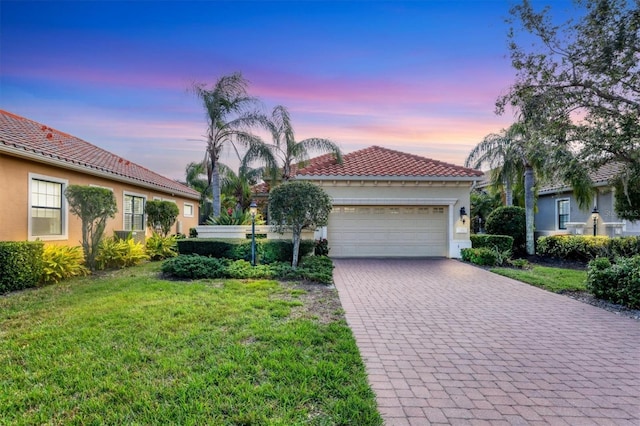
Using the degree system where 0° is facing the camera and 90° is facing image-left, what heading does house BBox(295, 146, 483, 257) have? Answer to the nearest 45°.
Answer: approximately 0°

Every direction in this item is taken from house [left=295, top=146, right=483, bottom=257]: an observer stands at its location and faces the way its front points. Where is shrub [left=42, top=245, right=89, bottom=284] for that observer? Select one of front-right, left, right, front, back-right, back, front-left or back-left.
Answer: front-right

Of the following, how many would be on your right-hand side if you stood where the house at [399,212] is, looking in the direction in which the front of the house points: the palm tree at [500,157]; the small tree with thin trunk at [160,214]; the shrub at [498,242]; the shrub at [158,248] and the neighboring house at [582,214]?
2

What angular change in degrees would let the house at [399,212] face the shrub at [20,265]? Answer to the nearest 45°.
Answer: approximately 45° to its right

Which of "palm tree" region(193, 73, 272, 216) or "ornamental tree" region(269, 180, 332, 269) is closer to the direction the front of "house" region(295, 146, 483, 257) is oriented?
the ornamental tree

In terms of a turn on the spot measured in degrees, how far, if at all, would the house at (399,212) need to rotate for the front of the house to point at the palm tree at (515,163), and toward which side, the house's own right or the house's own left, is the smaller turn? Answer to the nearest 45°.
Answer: approximately 90° to the house's own left

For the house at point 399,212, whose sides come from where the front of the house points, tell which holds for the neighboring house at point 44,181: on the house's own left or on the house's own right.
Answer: on the house's own right

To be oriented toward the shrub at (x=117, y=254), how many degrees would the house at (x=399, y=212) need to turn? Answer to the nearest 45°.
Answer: approximately 45° to its right

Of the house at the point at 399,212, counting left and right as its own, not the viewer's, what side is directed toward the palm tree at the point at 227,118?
right

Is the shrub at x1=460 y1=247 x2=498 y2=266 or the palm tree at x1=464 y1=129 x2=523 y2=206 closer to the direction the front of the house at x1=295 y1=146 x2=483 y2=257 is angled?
the shrub

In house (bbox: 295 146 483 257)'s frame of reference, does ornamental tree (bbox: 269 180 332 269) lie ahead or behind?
ahead
